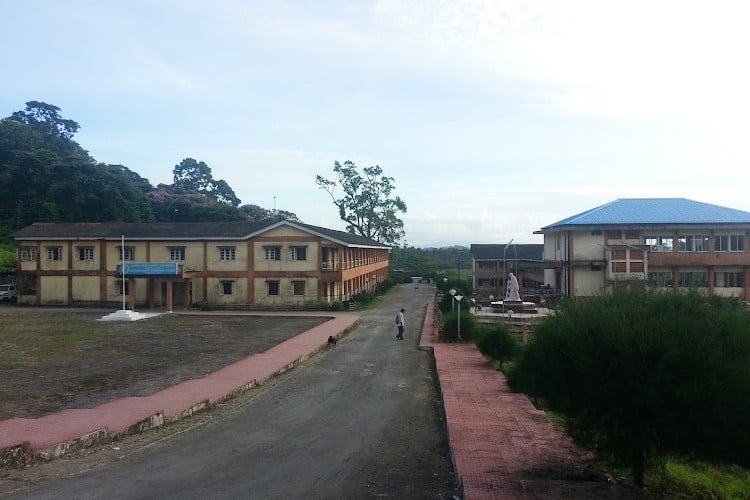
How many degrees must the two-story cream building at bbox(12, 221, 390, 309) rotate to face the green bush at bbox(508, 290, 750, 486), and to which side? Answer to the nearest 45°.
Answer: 0° — it already faces it

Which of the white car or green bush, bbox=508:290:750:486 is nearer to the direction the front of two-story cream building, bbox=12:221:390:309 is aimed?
the green bush

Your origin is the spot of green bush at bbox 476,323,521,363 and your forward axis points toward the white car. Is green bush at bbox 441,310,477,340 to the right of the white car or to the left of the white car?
right

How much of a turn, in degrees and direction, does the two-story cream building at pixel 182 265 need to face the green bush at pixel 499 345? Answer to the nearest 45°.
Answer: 0° — it already faces it

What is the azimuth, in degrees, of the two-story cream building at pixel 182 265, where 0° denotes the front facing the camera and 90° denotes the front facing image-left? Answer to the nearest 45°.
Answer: approximately 0°

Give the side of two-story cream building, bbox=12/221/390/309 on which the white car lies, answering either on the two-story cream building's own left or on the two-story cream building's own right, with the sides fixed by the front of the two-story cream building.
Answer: on the two-story cream building's own right

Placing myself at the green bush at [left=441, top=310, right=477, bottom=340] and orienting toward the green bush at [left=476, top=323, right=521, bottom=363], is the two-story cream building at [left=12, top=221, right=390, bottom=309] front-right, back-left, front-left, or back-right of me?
back-right

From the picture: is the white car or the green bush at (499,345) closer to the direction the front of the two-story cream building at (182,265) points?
the green bush

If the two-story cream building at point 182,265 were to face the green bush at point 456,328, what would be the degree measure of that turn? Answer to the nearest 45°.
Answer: approximately 45° to its left

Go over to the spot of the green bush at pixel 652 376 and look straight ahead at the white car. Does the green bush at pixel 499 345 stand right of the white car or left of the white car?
right
